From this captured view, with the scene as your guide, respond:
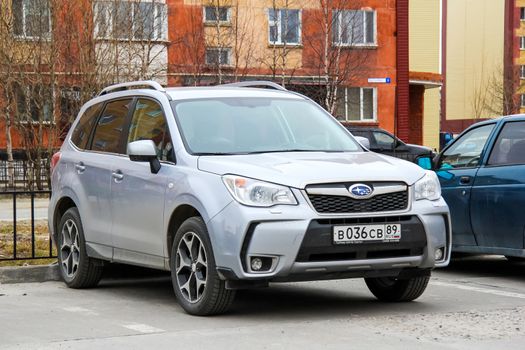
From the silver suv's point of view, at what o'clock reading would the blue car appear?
The blue car is roughly at 9 o'clock from the silver suv.

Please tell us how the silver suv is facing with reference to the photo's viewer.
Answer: facing the viewer and to the right of the viewer

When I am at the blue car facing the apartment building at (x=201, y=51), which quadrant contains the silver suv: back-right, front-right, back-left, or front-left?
back-left

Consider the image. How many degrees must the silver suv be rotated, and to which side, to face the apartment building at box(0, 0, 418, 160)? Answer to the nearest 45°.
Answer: approximately 135° to its left

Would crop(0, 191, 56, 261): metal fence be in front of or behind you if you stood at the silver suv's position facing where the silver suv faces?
behind
